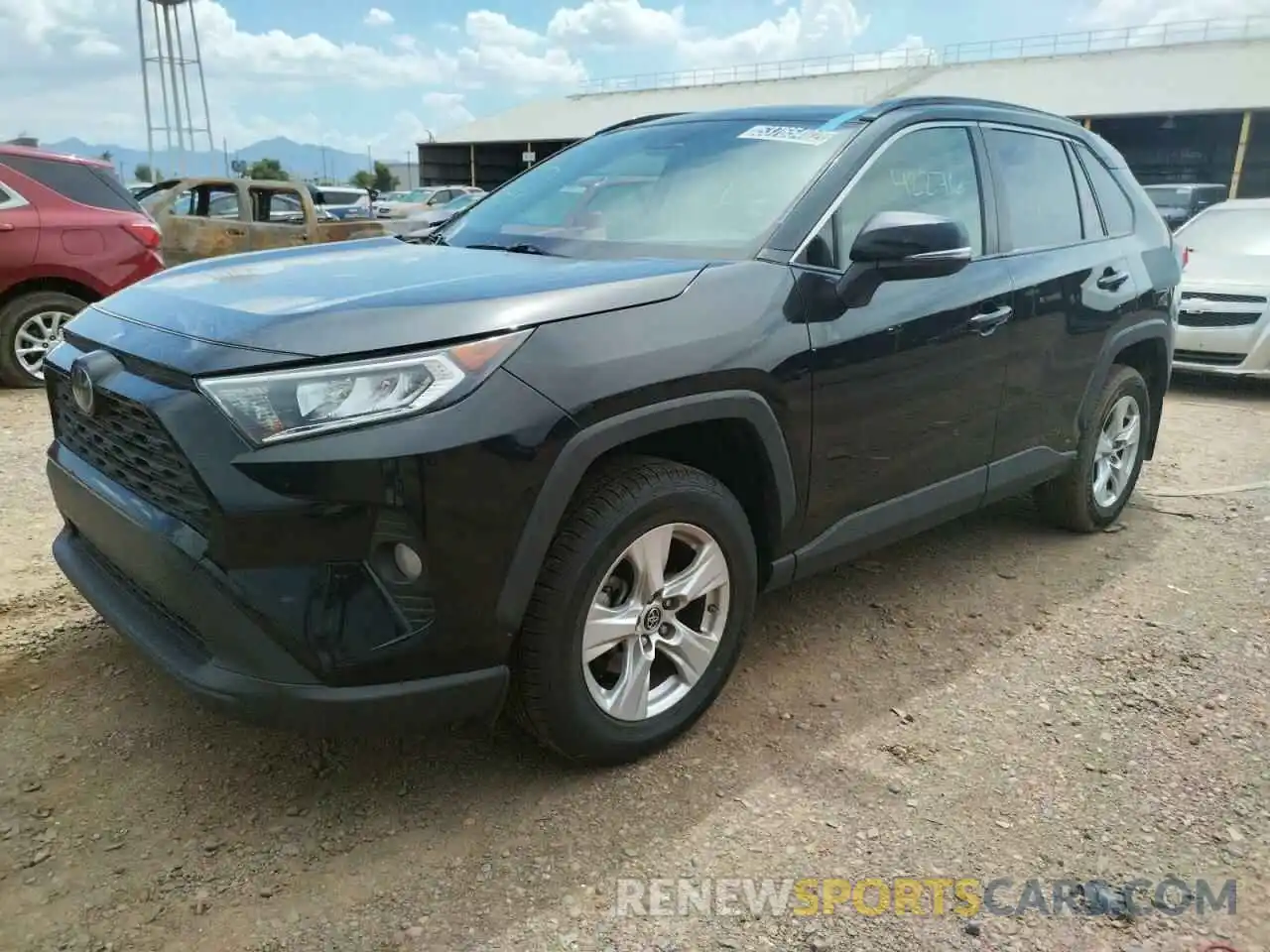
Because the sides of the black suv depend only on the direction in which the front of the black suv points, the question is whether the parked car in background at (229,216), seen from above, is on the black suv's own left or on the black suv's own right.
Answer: on the black suv's own right

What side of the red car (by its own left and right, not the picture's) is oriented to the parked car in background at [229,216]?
right

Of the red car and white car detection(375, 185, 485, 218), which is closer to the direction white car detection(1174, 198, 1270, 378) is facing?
the red car

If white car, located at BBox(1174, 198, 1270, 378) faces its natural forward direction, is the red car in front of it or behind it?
in front

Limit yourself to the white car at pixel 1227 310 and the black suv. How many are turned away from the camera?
0

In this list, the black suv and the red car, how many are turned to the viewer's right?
0

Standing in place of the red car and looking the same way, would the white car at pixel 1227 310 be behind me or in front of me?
behind

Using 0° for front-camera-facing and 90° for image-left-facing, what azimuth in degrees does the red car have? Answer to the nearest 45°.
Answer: approximately 90°
